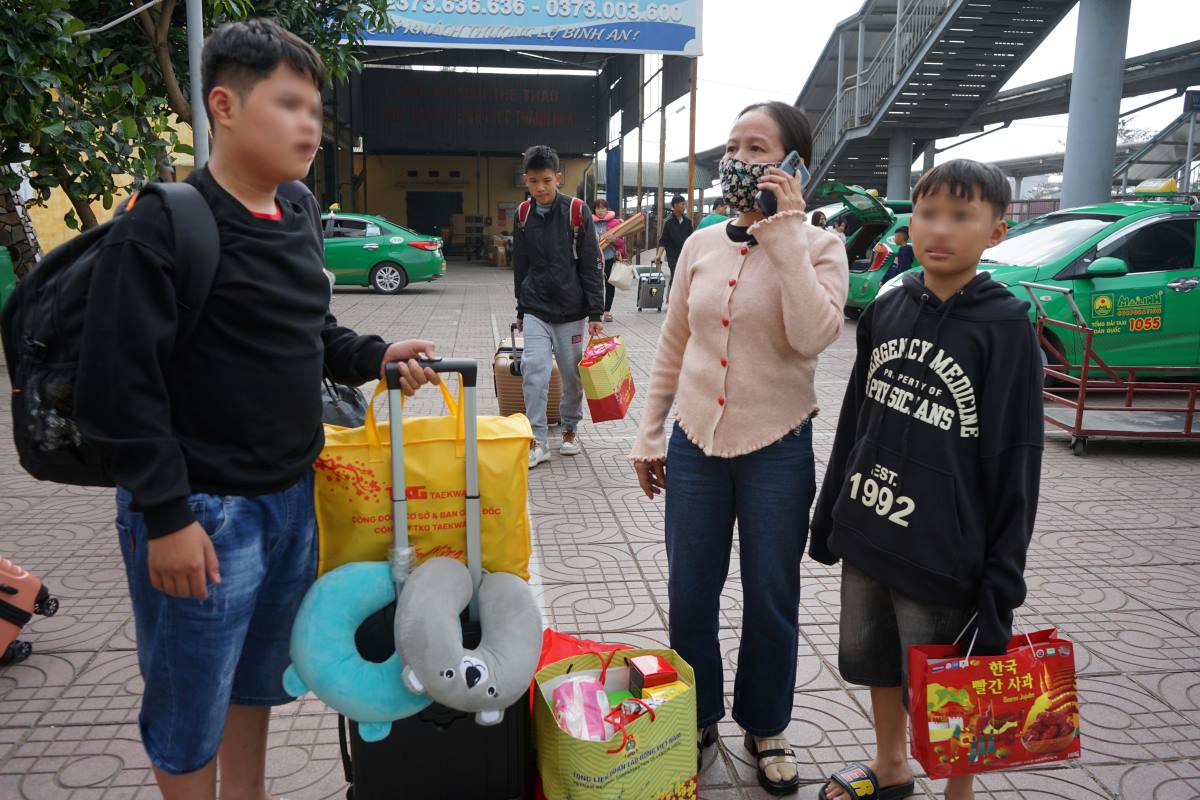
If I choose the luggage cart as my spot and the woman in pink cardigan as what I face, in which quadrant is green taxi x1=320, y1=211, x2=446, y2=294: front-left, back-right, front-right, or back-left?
back-right

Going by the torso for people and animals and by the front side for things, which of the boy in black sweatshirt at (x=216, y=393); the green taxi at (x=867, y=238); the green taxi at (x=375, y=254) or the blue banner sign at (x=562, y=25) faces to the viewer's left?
the green taxi at (x=375, y=254)

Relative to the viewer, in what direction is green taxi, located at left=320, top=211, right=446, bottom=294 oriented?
to the viewer's left

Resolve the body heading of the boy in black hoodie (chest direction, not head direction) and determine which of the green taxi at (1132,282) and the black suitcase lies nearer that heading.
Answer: the black suitcase

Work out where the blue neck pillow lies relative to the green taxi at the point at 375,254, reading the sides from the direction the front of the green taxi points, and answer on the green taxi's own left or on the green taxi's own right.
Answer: on the green taxi's own left

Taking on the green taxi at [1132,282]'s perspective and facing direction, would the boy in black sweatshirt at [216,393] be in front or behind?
in front

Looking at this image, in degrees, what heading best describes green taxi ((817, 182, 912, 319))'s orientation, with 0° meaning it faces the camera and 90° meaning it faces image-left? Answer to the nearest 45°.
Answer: approximately 225°

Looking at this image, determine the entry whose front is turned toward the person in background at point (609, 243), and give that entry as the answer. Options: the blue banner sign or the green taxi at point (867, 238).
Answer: the blue banner sign

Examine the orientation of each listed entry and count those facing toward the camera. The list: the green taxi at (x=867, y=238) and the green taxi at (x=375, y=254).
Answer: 0

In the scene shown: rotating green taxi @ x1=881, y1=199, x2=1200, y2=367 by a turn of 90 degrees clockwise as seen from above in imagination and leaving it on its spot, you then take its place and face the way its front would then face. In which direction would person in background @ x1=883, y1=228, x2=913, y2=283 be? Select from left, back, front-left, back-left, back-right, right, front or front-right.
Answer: front

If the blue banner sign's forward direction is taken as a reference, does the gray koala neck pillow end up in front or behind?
in front

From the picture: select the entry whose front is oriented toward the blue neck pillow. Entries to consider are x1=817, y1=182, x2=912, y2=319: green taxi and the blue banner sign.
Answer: the blue banner sign
